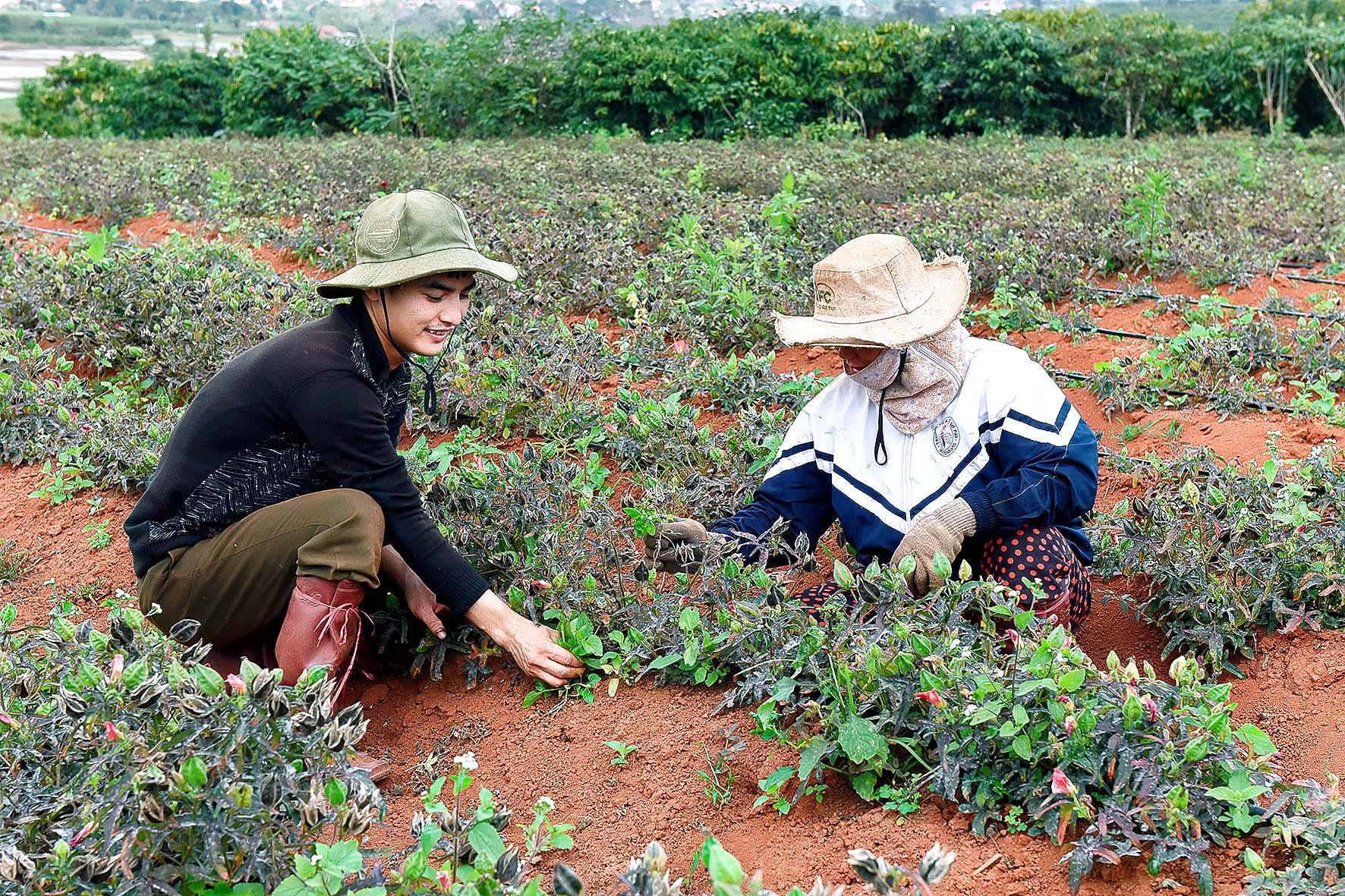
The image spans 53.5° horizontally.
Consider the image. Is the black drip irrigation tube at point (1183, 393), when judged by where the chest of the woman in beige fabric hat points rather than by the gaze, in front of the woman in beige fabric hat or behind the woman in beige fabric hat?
behind

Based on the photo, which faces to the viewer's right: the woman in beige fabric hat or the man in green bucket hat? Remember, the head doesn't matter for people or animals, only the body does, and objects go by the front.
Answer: the man in green bucket hat

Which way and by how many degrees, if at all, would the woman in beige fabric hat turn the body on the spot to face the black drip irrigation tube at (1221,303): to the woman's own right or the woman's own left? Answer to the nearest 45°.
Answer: approximately 180°

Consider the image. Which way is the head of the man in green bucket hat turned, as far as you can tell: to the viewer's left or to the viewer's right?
to the viewer's right

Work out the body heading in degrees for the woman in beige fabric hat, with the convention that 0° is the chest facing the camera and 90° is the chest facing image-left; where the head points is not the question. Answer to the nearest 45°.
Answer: approximately 45°

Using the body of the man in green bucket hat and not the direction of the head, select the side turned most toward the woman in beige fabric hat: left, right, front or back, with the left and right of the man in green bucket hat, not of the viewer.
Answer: front

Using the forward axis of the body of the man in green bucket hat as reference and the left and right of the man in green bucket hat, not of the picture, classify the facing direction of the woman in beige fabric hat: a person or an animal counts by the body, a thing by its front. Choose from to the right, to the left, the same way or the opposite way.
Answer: to the right

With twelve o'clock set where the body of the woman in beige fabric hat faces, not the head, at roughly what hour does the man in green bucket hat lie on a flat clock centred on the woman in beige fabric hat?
The man in green bucket hat is roughly at 1 o'clock from the woman in beige fabric hat.

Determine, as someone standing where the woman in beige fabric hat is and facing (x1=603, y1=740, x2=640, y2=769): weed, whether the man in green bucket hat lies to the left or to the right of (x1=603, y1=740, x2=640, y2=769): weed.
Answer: right

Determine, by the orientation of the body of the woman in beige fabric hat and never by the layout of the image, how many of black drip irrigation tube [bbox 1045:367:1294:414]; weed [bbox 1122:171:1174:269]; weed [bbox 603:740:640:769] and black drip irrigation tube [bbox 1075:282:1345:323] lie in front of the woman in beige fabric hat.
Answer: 1

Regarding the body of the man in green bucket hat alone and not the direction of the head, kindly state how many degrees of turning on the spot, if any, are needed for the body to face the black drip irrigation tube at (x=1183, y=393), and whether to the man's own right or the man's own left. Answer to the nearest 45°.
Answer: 0° — they already face it

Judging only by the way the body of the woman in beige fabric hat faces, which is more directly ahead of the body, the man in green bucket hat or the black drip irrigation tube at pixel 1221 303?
the man in green bucket hat

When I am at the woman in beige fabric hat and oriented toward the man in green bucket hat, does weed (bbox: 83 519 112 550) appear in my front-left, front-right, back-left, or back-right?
front-right

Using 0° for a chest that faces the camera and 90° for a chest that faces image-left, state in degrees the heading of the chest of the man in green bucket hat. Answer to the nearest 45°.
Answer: approximately 270°

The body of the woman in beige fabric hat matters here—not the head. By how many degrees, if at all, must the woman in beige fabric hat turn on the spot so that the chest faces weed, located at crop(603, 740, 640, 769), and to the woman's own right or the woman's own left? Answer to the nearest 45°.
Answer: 0° — they already face it

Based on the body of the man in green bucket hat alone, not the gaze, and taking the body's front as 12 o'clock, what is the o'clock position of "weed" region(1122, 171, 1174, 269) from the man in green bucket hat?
The weed is roughly at 11 o'clock from the man in green bucket hat.

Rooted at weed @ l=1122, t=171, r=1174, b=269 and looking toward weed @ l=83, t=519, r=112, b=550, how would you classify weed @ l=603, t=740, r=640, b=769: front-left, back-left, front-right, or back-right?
front-left

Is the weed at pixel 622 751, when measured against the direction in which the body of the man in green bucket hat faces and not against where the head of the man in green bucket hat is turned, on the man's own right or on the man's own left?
on the man's own right

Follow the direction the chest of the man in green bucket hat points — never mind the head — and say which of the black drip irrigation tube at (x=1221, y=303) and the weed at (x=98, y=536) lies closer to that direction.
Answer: the black drip irrigation tube
